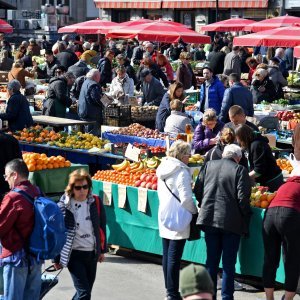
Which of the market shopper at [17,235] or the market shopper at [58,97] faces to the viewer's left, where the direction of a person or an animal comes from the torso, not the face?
the market shopper at [17,235]

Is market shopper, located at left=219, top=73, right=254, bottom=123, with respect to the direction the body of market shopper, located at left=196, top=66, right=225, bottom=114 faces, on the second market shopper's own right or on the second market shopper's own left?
on the second market shopper's own left

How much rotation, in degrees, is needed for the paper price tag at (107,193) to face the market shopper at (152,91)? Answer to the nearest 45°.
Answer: approximately 180°

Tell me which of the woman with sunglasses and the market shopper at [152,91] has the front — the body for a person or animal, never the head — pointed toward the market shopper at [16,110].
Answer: the market shopper at [152,91]

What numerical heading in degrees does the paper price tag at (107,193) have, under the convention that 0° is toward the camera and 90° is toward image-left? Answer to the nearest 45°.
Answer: approximately 0°

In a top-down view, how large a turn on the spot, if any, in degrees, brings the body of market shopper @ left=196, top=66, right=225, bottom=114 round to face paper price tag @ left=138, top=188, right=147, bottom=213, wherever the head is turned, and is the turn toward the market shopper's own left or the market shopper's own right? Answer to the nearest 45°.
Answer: approximately 45° to the market shopper's own left

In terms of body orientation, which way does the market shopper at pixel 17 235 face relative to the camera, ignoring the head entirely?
to the viewer's left

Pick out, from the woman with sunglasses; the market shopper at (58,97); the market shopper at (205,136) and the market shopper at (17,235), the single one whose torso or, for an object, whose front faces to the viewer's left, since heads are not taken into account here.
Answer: the market shopper at (17,235)
